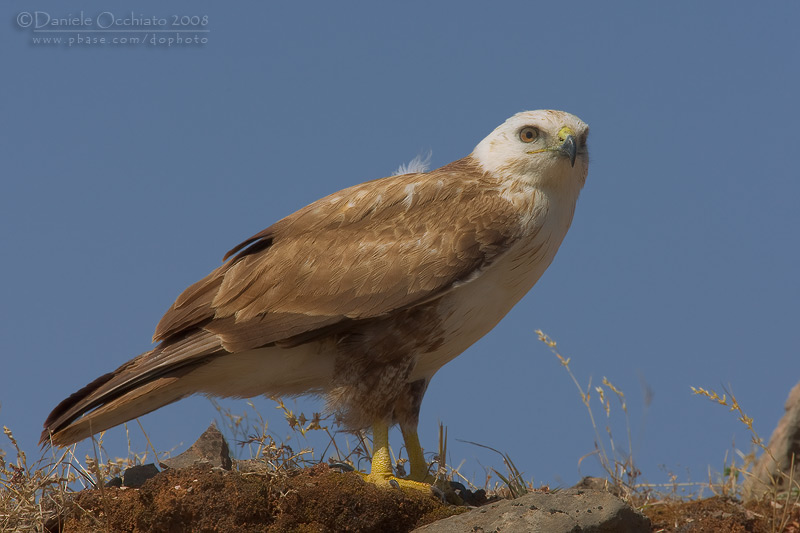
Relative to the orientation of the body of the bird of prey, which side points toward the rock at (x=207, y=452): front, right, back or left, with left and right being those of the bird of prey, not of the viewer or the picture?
back

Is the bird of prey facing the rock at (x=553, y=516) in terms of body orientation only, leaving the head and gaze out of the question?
yes

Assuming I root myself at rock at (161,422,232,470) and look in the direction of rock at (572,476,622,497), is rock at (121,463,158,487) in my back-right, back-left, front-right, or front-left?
back-right

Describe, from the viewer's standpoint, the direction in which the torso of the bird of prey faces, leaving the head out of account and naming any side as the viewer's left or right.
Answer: facing to the right of the viewer
